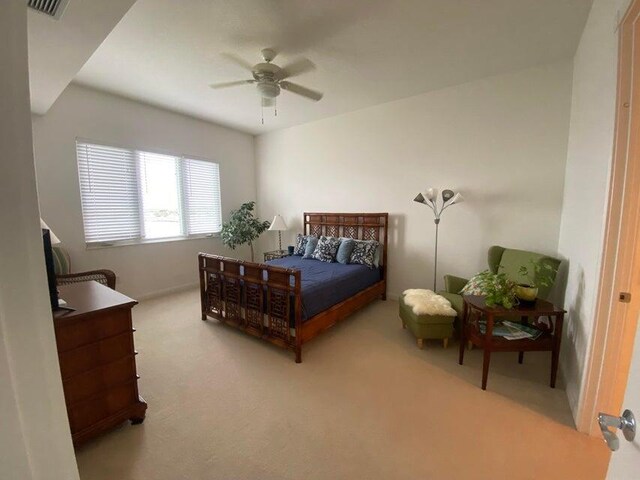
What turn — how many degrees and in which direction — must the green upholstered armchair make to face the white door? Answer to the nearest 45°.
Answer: approximately 45° to its left

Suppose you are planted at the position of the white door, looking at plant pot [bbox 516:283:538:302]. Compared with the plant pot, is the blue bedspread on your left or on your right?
left

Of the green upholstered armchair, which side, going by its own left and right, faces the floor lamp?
right

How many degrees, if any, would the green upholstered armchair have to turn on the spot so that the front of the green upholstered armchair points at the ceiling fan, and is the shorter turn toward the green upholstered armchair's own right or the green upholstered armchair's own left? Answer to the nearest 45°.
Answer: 0° — it already faces it

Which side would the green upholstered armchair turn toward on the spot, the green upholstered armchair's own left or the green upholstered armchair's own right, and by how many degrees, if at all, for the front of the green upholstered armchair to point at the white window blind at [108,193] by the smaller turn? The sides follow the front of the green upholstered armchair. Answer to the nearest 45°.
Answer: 0° — it already faces it

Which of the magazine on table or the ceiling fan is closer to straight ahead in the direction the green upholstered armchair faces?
the ceiling fan

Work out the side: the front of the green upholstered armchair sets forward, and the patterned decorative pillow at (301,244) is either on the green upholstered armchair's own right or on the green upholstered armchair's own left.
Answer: on the green upholstered armchair's own right

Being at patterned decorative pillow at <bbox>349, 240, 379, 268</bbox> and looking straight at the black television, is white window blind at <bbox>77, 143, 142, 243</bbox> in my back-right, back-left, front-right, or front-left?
front-right

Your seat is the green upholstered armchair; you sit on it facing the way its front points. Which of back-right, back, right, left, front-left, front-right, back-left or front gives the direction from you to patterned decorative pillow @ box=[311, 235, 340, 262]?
front-right

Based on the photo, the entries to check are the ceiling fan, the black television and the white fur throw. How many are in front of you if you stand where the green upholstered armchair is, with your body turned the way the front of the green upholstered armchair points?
3

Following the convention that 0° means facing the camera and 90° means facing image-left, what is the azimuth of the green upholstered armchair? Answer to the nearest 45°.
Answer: approximately 45°

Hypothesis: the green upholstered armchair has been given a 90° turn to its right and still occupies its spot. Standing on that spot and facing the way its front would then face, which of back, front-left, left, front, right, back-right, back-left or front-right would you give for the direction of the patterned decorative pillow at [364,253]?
front-left

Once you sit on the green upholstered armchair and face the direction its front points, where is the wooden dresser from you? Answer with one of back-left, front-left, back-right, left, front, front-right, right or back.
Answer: front

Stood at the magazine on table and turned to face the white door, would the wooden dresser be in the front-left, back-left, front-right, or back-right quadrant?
front-right

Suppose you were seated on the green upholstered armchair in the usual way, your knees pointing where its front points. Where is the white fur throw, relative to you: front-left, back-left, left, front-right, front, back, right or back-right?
front

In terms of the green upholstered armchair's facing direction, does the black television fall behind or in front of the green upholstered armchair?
in front

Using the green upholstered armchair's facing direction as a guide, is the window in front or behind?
in front

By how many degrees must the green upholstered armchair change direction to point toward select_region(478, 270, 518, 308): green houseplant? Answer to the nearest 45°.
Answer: approximately 45° to its left

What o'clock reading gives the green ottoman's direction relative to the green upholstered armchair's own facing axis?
The green ottoman is roughly at 12 o'clock from the green upholstered armchair.
